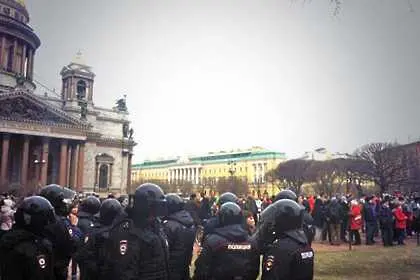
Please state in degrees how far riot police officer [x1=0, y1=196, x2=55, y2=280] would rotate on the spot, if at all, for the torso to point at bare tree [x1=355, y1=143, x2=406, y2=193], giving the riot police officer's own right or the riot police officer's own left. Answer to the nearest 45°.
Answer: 0° — they already face it

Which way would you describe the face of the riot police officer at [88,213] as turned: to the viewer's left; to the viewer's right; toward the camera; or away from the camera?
away from the camera

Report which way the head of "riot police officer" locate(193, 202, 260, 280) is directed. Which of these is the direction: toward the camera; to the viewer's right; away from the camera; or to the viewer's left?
away from the camera

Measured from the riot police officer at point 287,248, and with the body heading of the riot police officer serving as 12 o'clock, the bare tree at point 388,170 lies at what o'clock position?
The bare tree is roughly at 2 o'clock from the riot police officer.

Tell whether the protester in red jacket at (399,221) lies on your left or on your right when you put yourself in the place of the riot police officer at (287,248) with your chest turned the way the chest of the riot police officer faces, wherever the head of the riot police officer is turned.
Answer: on your right

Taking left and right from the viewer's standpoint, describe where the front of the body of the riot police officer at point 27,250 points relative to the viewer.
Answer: facing away from the viewer and to the right of the viewer

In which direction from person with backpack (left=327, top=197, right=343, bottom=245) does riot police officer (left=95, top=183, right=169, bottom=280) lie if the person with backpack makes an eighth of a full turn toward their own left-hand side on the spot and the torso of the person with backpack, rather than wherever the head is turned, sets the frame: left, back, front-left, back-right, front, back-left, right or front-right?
back-left

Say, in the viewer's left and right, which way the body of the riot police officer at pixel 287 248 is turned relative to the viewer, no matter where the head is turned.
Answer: facing away from the viewer and to the left of the viewer

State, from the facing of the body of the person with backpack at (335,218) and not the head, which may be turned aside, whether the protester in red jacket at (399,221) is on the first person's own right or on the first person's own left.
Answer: on the first person's own right

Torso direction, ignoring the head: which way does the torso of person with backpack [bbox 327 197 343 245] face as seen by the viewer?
away from the camera
